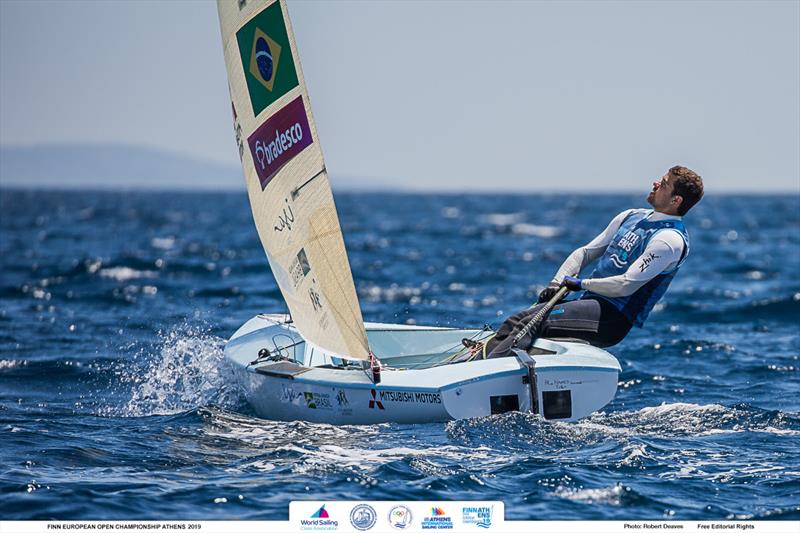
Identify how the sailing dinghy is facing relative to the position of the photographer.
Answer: facing away from the viewer and to the left of the viewer

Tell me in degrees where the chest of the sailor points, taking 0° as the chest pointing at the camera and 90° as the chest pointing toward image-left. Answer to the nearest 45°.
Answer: approximately 45°
